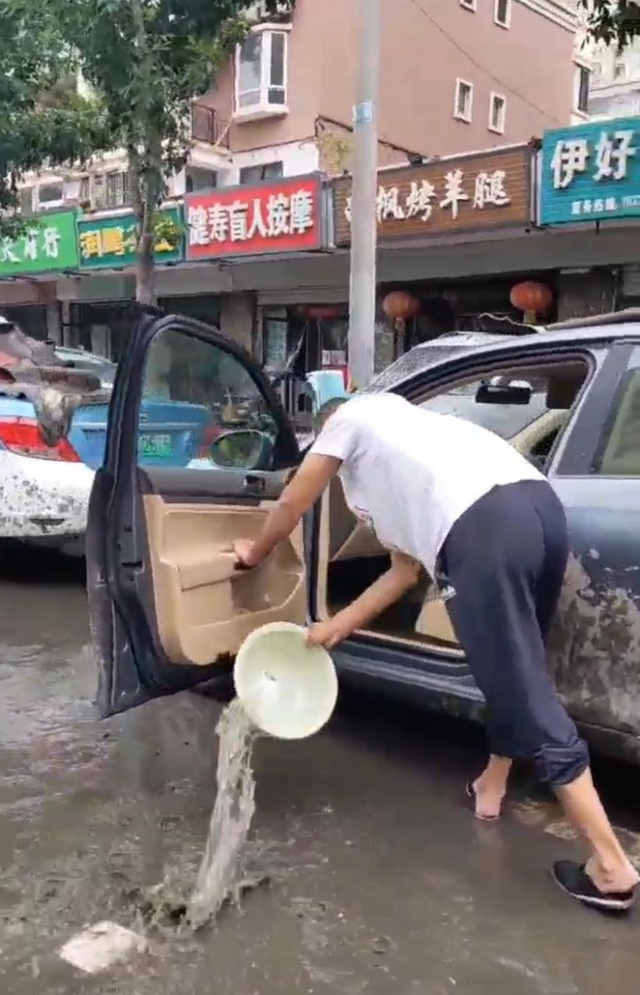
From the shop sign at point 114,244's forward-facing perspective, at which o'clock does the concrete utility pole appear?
The concrete utility pole is roughly at 10 o'clock from the shop sign.

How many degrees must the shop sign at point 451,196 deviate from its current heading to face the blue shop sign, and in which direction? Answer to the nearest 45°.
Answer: approximately 90° to its left

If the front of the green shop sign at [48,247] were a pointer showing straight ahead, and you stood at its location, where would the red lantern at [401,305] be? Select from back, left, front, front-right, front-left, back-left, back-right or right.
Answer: left

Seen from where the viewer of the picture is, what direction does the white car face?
facing away from the viewer and to the left of the viewer

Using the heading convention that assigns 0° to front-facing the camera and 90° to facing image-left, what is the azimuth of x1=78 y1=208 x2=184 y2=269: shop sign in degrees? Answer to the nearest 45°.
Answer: approximately 45°

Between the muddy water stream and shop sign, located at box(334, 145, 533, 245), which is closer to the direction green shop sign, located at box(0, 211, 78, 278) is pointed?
the muddy water stream

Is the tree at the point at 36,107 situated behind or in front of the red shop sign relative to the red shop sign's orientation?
in front

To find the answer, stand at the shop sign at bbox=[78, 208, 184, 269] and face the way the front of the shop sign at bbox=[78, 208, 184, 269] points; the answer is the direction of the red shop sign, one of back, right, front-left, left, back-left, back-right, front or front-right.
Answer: left

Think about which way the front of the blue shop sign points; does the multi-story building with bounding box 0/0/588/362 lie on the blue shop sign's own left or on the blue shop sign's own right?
on the blue shop sign's own right

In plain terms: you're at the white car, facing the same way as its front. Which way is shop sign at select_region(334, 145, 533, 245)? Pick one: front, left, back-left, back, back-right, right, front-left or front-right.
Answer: right

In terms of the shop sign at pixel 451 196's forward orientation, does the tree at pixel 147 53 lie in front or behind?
in front

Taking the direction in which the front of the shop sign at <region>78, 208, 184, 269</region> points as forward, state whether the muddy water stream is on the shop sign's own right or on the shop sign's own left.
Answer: on the shop sign's own left

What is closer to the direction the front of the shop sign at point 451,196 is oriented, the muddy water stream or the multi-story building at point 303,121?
the muddy water stream

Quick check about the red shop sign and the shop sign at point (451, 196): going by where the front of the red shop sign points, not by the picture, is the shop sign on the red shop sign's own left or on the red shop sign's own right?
on the red shop sign's own left

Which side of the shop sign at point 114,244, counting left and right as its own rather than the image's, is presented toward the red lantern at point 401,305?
left

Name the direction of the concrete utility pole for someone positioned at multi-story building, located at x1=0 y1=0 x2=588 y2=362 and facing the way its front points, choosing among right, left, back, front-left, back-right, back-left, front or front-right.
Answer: front-left

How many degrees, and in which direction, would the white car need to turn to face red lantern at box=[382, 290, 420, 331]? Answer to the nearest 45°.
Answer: approximately 90° to its right
